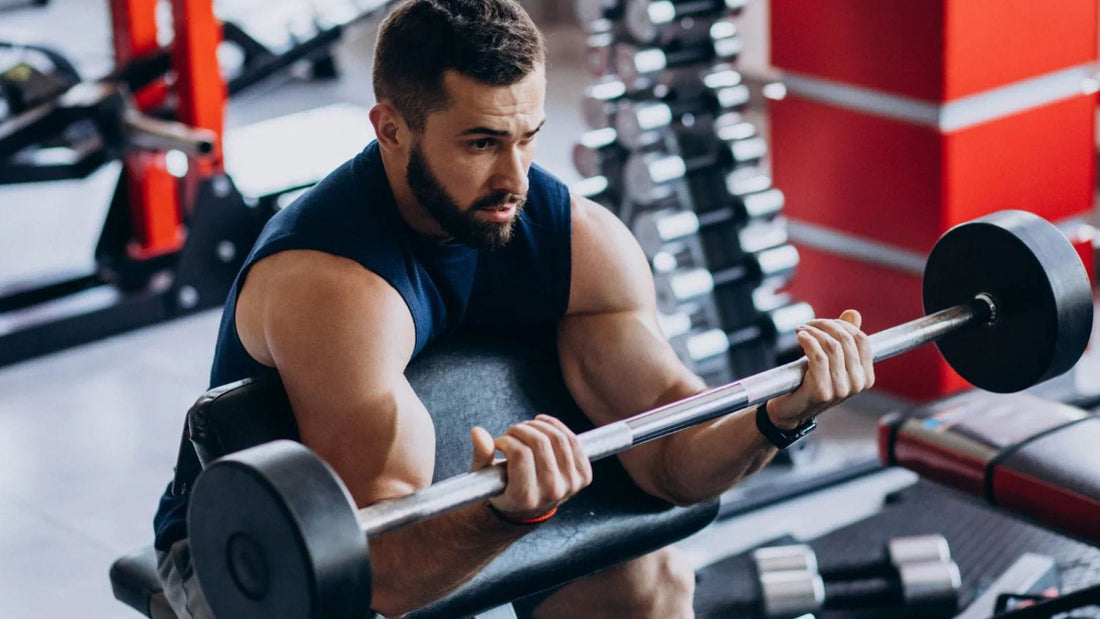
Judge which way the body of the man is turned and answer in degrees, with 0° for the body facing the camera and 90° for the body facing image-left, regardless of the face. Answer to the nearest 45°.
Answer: approximately 315°

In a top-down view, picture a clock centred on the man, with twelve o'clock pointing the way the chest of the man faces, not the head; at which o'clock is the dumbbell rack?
The dumbbell rack is roughly at 8 o'clock from the man.

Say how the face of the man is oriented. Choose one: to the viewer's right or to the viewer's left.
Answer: to the viewer's right
